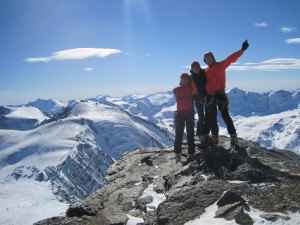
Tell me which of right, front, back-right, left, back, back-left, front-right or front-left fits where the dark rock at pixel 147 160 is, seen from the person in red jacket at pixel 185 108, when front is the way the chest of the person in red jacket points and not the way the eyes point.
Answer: back-right

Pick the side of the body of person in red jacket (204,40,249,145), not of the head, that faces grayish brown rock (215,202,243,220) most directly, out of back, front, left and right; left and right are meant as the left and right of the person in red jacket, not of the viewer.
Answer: front

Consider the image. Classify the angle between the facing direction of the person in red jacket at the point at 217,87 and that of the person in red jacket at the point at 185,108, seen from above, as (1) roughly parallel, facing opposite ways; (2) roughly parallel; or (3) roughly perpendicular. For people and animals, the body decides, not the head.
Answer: roughly parallel

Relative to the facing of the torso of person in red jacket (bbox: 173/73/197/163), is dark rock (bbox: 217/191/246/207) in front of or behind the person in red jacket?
in front

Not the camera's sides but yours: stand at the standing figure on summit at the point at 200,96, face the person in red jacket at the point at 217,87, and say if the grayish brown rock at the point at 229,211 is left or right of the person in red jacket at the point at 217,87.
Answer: right

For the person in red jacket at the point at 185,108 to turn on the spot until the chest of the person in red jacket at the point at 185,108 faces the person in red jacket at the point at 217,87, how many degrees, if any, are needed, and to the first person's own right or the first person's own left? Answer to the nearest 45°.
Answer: approximately 45° to the first person's own left

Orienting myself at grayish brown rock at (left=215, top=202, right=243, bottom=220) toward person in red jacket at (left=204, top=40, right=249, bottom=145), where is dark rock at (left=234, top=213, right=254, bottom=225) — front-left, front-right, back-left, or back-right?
back-right

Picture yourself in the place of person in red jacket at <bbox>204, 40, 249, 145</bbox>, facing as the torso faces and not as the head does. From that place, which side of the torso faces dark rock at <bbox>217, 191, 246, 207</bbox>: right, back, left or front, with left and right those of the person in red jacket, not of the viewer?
front

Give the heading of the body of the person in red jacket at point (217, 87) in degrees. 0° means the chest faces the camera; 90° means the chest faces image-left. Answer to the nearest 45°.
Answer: approximately 0°

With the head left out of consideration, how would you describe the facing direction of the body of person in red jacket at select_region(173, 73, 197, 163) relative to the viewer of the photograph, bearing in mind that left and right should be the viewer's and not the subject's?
facing the viewer

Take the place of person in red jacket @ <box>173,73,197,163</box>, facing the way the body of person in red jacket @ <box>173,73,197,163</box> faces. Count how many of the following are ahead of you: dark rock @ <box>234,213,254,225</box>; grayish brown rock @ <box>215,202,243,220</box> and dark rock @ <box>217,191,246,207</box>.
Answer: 3

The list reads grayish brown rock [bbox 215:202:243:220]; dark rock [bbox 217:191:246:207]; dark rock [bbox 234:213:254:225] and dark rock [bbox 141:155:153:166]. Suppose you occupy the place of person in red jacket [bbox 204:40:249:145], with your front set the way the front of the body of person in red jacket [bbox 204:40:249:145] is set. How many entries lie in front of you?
3

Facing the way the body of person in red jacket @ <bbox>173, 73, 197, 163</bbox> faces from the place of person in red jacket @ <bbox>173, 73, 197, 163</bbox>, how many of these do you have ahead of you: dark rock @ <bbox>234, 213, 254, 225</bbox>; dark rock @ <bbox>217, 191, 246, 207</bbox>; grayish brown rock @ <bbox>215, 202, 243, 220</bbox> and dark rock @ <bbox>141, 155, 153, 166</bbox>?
3

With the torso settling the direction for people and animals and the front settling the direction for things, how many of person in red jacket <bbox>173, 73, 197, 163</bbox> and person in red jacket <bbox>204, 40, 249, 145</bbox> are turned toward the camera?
2

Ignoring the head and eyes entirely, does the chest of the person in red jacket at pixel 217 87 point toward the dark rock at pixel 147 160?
no
